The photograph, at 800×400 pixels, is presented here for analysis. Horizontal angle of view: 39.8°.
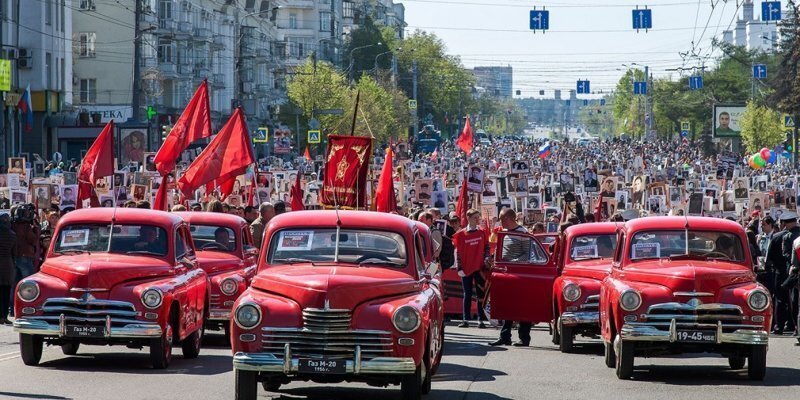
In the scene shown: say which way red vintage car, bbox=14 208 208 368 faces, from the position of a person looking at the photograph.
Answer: facing the viewer

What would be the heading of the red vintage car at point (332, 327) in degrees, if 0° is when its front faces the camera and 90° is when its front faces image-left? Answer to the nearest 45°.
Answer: approximately 0°

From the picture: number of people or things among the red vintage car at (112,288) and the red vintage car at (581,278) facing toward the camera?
2

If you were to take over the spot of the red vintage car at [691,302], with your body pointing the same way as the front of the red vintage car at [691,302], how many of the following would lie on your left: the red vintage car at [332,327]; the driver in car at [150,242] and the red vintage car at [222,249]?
0

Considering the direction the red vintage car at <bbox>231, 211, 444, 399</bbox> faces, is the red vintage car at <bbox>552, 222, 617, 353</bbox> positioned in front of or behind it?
behind

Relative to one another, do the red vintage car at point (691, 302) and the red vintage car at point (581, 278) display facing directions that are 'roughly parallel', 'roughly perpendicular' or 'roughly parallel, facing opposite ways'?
roughly parallel

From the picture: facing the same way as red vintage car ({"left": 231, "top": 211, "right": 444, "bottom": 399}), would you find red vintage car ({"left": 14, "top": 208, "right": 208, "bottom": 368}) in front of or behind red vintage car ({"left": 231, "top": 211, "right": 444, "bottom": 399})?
behind

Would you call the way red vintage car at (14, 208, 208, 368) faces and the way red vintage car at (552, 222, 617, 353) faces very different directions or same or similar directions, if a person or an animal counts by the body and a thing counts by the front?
same or similar directions

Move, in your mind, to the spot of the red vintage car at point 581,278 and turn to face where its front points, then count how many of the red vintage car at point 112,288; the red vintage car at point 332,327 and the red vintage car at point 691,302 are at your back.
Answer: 0

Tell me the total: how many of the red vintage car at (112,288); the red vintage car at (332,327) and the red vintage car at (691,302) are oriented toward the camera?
3

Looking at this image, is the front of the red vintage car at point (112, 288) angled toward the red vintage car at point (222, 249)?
no

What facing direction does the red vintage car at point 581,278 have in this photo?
toward the camera

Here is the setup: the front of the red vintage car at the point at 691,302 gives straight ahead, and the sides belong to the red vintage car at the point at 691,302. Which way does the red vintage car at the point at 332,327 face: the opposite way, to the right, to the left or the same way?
the same way

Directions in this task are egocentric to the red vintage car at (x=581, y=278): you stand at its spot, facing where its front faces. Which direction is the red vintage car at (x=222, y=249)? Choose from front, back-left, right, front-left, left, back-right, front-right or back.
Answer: right

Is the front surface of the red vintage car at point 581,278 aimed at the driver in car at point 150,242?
no
